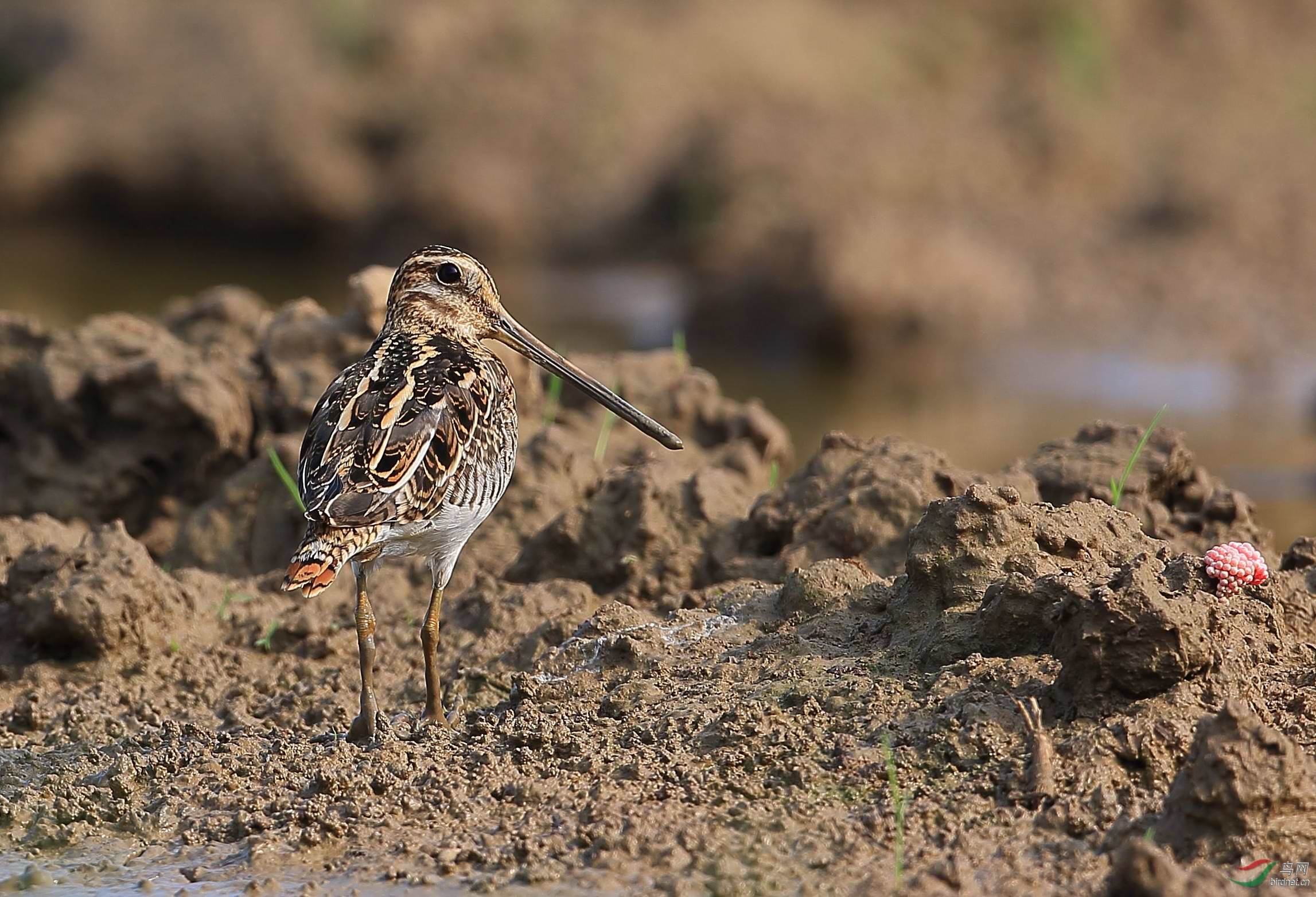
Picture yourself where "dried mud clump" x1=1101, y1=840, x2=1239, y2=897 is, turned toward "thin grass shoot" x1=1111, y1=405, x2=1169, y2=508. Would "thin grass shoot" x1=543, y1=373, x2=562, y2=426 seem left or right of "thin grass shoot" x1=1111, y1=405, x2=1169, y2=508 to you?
left

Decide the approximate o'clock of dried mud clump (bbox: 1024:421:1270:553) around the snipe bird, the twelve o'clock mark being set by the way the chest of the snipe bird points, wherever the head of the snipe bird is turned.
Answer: The dried mud clump is roughly at 1 o'clock from the snipe bird.

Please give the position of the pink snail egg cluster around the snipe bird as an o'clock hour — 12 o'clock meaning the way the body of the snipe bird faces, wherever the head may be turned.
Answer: The pink snail egg cluster is roughly at 2 o'clock from the snipe bird.

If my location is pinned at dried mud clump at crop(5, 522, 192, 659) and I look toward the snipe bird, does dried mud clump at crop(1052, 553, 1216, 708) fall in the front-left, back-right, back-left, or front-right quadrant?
front-left

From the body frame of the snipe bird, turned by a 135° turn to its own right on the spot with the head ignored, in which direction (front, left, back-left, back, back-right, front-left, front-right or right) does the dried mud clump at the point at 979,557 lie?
left

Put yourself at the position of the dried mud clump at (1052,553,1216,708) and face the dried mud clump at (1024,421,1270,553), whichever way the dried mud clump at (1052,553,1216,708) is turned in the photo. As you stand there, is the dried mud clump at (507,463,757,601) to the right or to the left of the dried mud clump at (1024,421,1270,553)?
left

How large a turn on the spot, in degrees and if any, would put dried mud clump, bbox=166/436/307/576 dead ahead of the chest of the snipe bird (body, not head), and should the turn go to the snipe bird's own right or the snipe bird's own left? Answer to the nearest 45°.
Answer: approximately 45° to the snipe bird's own left

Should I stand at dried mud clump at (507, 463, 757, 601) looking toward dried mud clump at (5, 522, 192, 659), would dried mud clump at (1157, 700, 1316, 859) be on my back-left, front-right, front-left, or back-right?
back-left

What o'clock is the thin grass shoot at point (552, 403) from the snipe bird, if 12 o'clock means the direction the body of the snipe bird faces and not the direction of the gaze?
The thin grass shoot is roughly at 11 o'clock from the snipe bird.

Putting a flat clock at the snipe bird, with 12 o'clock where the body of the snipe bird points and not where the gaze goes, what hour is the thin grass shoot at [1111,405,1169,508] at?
The thin grass shoot is roughly at 1 o'clock from the snipe bird.

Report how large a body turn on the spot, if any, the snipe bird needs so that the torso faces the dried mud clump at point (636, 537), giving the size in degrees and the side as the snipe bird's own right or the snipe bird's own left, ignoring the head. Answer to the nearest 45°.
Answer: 0° — it already faces it

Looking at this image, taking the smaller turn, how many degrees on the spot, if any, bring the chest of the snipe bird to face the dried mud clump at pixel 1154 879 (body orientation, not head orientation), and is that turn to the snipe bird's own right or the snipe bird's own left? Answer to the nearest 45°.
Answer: approximately 90° to the snipe bird's own right

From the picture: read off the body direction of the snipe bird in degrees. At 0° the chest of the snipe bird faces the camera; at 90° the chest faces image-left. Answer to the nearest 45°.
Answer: approximately 225°

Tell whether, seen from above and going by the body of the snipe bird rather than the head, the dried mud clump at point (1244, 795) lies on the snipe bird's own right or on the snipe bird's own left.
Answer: on the snipe bird's own right

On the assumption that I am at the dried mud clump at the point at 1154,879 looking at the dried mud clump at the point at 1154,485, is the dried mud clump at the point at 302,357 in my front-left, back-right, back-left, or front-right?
front-left

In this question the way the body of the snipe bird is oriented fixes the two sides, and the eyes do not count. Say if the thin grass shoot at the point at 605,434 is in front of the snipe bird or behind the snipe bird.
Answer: in front
